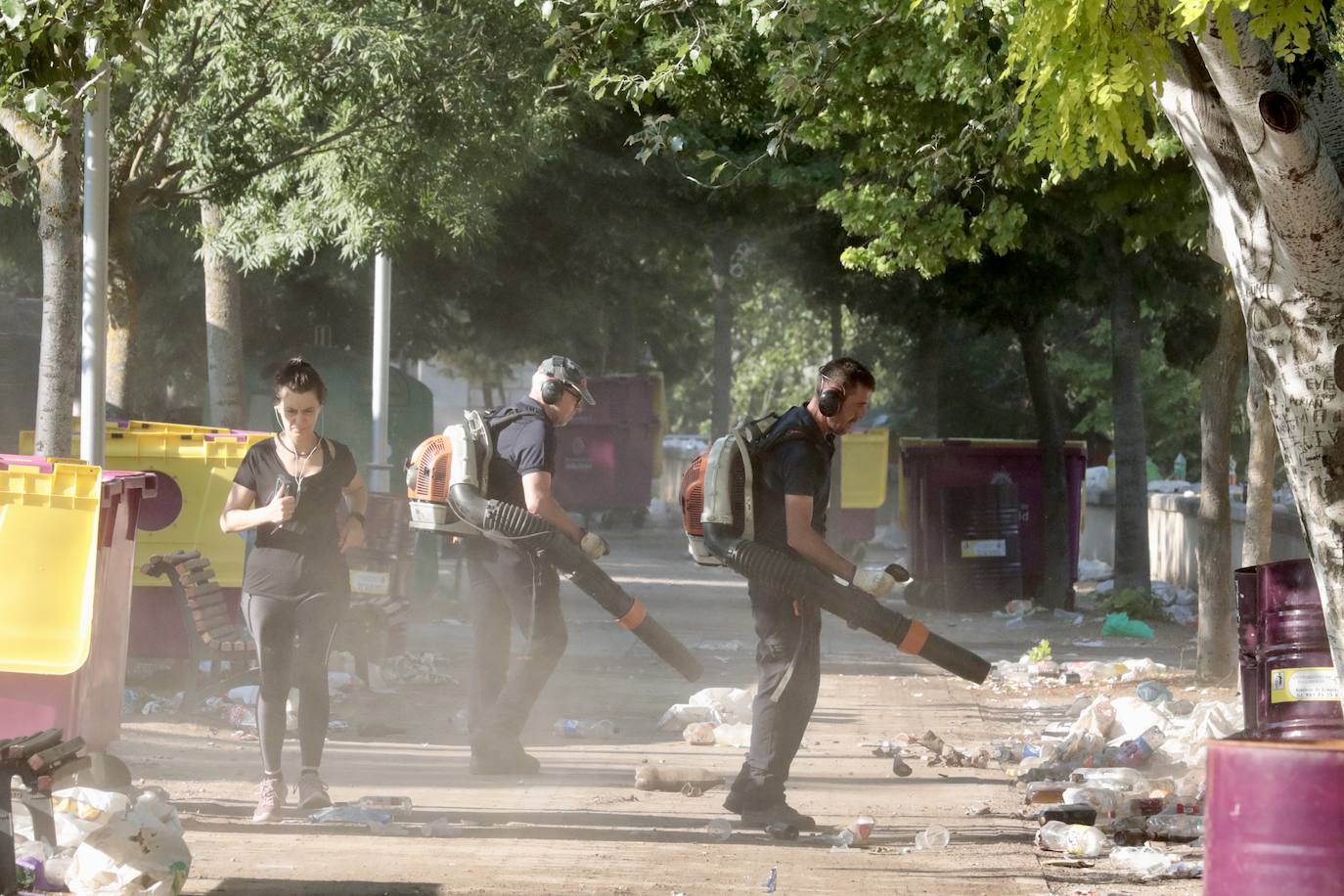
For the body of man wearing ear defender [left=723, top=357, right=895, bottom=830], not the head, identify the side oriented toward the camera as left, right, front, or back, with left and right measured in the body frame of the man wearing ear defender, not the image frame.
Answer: right

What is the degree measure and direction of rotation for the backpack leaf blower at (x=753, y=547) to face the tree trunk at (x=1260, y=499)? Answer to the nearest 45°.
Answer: approximately 45° to its left

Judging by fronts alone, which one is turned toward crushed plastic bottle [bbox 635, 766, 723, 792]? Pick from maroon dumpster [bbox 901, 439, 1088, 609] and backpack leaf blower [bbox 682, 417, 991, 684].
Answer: the maroon dumpster

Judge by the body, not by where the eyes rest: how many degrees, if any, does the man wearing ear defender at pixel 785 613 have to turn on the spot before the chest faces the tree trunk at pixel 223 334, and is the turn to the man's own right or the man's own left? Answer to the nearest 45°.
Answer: approximately 135° to the man's own left

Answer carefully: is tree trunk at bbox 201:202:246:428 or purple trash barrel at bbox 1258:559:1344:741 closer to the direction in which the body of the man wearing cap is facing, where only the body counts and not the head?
the purple trash barrel

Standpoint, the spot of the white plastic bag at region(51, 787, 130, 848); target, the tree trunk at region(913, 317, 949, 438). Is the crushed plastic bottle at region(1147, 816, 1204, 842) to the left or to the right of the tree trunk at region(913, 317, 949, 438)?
right

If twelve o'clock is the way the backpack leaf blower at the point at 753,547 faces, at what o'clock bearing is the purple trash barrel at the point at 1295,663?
The purple trash barrel is roughly at 12 o'clock from the backpack leaf blower.

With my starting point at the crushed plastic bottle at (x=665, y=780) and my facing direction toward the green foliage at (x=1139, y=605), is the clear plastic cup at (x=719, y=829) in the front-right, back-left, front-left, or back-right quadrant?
back-right

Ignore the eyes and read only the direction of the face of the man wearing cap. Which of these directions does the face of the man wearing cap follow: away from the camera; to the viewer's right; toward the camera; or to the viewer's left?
to the viewer's right

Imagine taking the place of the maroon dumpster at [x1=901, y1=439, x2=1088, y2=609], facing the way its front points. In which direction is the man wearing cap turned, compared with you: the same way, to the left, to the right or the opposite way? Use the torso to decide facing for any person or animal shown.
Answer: to the left

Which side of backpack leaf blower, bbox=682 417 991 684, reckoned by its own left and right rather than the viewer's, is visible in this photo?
right

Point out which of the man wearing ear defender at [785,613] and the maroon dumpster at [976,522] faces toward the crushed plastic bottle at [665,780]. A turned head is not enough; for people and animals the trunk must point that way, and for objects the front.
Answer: the maroon dumpster

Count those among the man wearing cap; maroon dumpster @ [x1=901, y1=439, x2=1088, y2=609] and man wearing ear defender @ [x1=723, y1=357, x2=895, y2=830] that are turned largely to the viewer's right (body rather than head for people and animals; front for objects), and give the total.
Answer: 2

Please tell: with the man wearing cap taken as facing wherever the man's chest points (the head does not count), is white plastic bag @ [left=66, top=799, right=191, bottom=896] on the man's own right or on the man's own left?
on the man's own right

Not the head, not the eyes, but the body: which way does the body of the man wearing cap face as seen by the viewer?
to the viewer's right

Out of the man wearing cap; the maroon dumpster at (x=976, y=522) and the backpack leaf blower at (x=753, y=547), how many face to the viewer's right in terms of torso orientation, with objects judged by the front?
2
